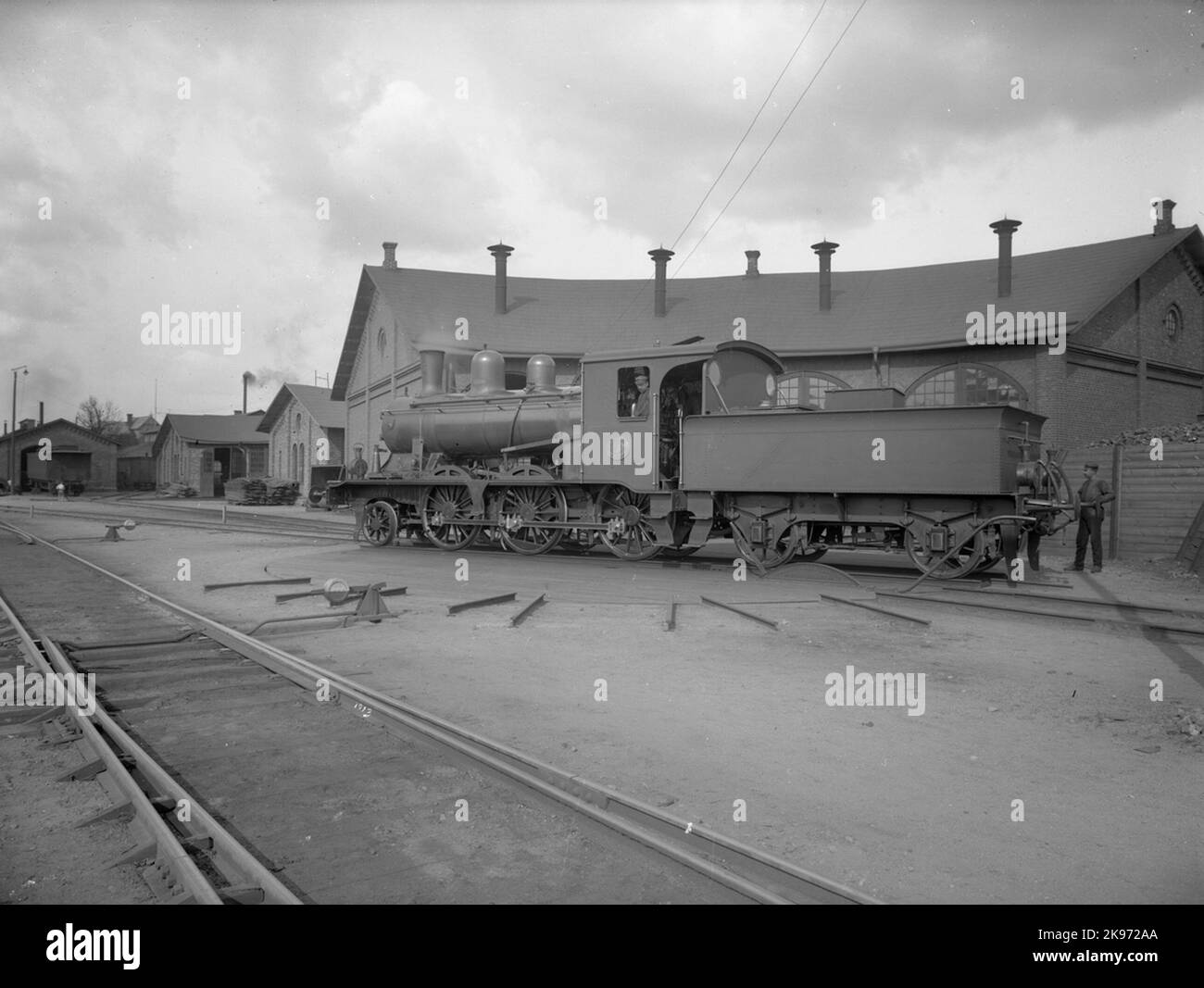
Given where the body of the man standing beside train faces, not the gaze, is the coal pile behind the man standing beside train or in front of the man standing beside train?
behind

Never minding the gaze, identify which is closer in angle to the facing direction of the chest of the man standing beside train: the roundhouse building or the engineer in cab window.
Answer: the engineer in cab window

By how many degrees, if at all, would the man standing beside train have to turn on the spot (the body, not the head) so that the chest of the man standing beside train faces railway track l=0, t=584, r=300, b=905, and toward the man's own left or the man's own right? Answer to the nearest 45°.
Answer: approximately 45° to the man's own left

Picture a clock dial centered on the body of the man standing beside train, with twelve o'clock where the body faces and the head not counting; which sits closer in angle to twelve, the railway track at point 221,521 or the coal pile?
the railway track

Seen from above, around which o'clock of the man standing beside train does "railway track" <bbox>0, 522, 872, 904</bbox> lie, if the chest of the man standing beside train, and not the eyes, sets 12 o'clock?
The railway track is roughly at 11 o'clock from the man standing beside train.

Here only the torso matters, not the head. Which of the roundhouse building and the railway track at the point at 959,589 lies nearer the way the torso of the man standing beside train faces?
the railway track

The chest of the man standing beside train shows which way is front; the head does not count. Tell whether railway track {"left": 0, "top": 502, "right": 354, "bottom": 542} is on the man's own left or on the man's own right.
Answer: on the man's own right

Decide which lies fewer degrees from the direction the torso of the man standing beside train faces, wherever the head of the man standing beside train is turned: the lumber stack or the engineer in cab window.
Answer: the engineer in cab window

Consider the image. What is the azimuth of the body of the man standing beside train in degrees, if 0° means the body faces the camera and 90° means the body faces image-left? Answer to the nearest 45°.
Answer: approximately 45°

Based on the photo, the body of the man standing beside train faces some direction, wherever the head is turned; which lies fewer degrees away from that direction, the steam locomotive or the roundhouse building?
the steam locomotive

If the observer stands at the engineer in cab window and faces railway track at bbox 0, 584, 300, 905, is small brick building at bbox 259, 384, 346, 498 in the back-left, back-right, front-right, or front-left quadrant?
back-right
